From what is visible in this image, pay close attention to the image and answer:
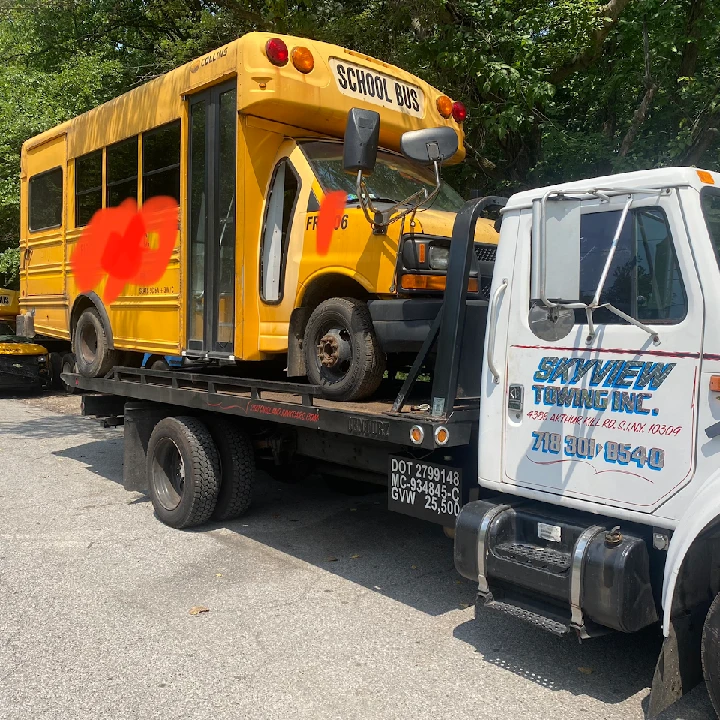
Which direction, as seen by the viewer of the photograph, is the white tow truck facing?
facing the viewer and to the right of the viewer
